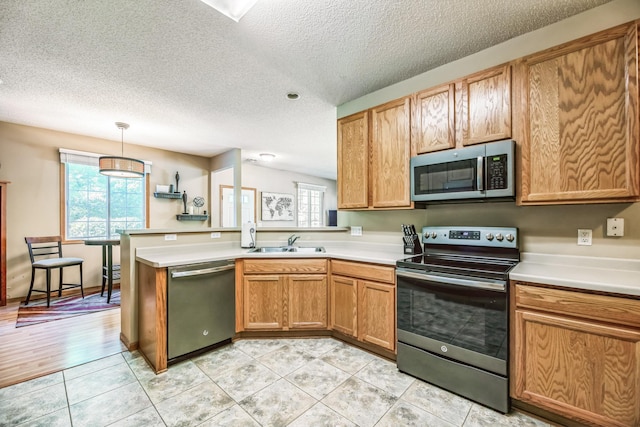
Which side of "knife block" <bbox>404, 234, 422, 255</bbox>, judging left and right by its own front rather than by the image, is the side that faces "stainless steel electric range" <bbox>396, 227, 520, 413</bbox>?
left

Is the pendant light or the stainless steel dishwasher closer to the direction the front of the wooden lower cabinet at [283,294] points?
the stainless steel dishwasher

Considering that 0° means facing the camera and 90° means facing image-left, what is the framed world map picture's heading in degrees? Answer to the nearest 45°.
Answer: approximately 315°

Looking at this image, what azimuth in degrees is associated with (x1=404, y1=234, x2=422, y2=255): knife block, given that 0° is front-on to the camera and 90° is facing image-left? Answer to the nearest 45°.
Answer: approximately 45°

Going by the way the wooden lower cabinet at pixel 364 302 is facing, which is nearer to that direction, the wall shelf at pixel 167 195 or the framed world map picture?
the wall shelf

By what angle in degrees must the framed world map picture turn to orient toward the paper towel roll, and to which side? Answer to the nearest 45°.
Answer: approximately 45° to its right

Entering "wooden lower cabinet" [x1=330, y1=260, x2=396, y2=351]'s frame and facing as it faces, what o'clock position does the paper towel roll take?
The paper towel roll is roughly at 2 o'clock from the wooden lower cabinet.

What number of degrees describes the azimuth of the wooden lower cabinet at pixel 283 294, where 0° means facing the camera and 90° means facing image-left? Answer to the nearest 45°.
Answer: approximately 0°

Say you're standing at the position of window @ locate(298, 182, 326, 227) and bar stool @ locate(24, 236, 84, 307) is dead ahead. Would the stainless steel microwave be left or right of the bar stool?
left

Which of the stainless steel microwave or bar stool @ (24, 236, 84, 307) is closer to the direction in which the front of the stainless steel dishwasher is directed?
the stainless steel microwave
